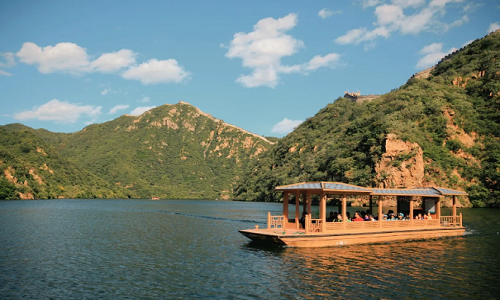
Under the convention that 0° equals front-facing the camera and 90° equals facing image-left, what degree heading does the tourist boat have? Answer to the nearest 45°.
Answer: approximately 45°
